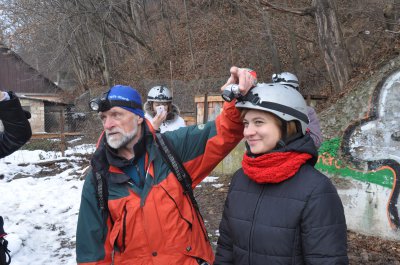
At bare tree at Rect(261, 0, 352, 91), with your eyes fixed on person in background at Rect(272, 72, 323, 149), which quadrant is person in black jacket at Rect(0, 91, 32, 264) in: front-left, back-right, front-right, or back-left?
front-right

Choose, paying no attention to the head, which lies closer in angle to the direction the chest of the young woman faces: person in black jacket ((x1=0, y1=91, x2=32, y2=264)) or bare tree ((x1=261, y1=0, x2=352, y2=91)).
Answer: the person in black jacket

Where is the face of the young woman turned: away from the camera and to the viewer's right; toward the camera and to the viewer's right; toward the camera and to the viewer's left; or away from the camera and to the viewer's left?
toward the camera and to the viewer's left

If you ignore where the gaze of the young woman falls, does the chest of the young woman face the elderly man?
no

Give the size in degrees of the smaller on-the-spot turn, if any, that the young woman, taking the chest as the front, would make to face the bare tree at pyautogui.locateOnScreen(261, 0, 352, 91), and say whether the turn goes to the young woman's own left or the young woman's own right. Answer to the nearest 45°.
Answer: approximately 135° to the young woman's own right

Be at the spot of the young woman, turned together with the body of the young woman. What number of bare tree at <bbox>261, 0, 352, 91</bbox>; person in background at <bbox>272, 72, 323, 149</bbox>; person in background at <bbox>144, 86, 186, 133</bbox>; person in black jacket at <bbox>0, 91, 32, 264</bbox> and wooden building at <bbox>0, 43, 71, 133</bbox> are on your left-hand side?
0

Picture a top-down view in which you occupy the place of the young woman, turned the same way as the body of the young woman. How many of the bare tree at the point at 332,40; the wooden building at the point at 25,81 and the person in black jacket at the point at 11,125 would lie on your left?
0

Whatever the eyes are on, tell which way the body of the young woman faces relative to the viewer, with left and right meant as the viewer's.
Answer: facing the viewer and to the left of the viewer

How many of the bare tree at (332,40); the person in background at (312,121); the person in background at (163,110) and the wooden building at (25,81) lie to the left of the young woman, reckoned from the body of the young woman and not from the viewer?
0

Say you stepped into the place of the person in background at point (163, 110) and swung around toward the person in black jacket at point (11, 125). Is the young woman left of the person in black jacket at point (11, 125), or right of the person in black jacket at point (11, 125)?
left

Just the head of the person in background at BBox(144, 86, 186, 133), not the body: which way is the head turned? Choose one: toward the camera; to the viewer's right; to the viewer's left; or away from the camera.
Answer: toward the camera

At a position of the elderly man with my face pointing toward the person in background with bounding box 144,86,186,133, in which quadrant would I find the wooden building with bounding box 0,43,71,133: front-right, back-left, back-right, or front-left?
front-left

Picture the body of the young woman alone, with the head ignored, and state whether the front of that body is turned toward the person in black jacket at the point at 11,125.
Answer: no

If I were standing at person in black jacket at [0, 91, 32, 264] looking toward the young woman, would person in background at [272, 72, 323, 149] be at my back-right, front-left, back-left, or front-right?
front-left

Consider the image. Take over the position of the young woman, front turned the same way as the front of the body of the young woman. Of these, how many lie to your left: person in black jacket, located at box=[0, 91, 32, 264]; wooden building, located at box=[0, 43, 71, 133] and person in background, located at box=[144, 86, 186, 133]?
0

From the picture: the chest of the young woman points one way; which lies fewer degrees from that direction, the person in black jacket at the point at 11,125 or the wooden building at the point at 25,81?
the person in black jacket

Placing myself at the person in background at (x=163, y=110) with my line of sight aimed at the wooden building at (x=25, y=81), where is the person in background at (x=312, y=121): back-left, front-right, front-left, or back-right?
back-right

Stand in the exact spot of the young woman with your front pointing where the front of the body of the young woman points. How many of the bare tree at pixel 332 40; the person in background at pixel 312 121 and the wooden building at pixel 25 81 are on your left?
0

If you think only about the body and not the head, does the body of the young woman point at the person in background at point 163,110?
no
